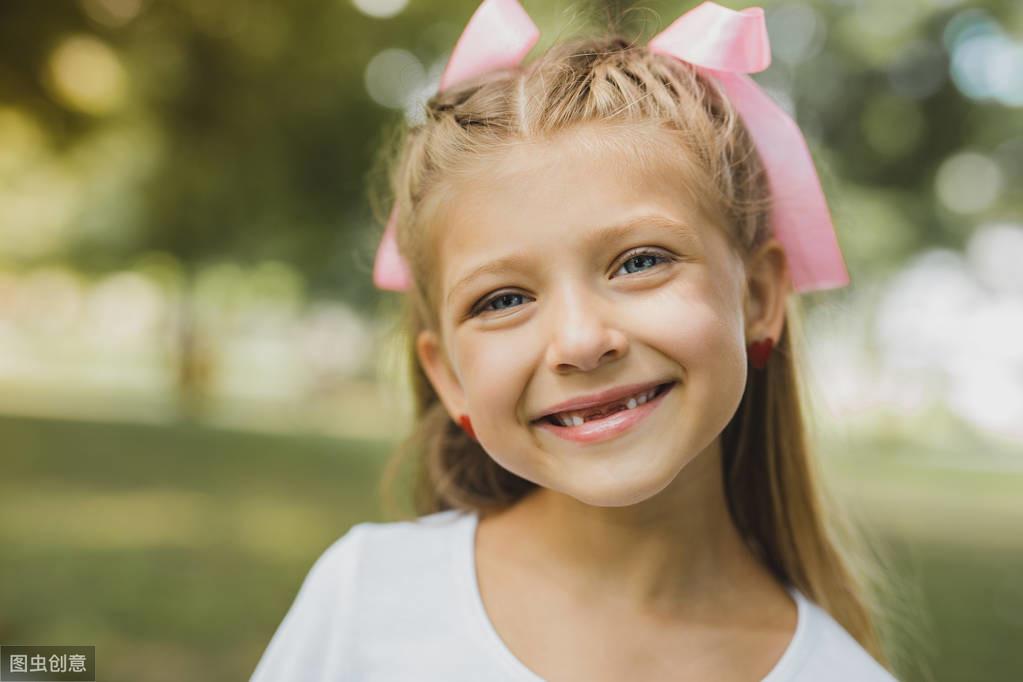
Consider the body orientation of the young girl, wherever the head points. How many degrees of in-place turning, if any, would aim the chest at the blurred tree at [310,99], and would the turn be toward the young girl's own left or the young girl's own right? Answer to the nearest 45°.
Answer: approximately 180°

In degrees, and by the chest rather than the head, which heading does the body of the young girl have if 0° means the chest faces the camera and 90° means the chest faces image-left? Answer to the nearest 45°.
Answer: approximately 0°
